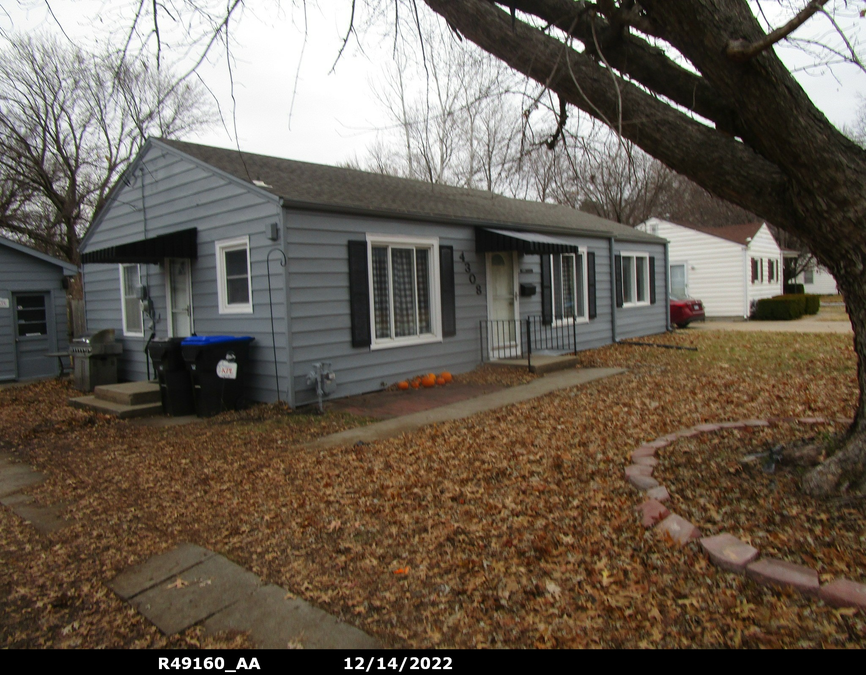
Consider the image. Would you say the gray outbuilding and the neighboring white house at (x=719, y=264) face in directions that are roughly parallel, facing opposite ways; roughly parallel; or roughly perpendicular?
roughly parallel

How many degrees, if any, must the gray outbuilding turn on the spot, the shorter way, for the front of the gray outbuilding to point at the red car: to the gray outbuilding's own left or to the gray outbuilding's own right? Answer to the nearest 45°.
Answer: approximately 90° to the gray outbuilding's own left

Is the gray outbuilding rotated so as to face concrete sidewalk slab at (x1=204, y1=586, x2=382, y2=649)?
yes

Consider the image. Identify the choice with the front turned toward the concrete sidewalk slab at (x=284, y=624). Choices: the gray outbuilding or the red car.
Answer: the gray outbuilding

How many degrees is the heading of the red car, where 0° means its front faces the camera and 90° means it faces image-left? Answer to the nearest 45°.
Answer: approximately 135°

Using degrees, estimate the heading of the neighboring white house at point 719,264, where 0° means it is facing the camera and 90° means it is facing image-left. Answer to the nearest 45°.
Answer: approximately 315°

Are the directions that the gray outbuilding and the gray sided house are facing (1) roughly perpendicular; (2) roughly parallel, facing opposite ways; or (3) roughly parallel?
roughly parallel

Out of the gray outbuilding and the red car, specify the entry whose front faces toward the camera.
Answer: the gray outbuilding

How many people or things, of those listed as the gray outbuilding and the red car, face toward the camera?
1

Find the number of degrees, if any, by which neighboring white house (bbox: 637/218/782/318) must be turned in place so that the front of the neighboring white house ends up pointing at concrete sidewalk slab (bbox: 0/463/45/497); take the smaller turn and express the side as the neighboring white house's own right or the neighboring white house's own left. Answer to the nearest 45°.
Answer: approximately 45° to the neighboring white house's own right

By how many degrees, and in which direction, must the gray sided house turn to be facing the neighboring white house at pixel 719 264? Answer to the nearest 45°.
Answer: approximately 90° to its left

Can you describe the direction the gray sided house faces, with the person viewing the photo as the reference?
facing the viewer and to the right of the viewer

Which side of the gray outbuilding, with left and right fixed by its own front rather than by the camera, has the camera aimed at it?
front

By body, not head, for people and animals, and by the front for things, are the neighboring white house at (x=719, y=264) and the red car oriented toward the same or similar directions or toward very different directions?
very different directions
